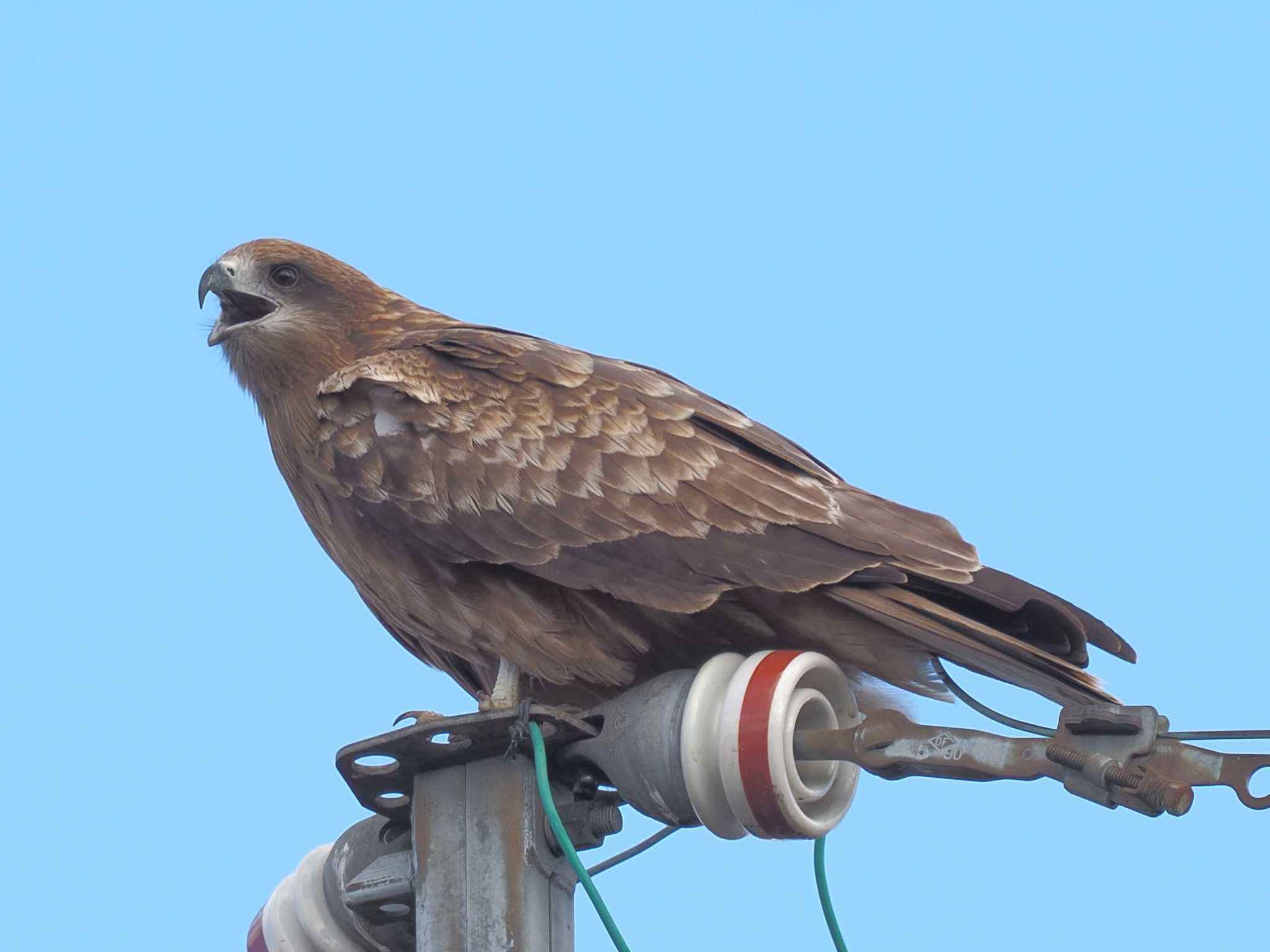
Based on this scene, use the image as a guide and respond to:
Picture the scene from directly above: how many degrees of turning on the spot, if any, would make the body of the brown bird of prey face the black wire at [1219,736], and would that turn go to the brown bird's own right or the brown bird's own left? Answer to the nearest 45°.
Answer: approximately 135° to the brown bird's own left

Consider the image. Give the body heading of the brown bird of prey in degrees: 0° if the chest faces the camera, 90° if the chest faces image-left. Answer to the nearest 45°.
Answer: approximately 90°

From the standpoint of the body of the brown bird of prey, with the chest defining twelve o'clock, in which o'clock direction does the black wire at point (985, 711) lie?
The black wire is roughly at 7 o'clock from the brown bird of prey.
